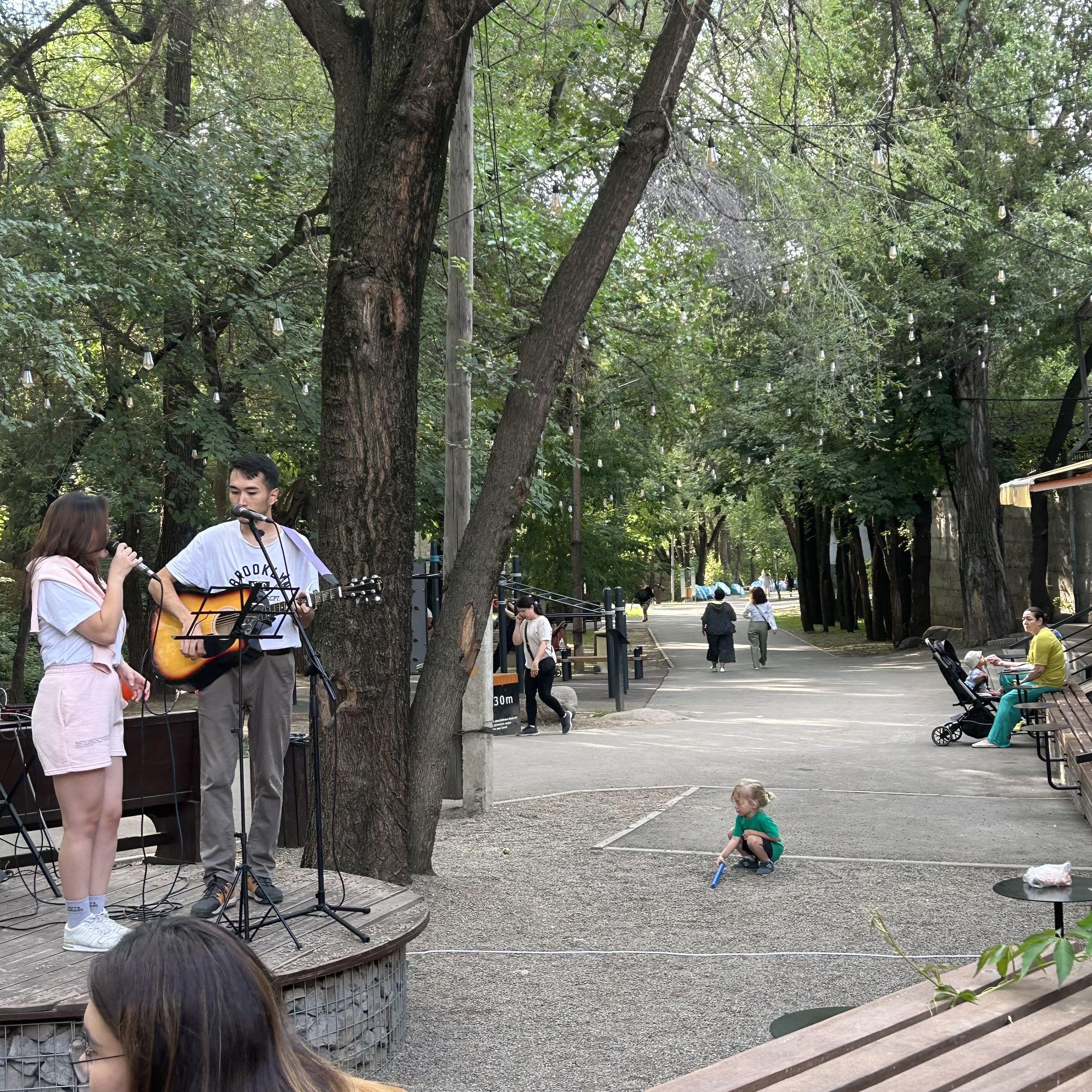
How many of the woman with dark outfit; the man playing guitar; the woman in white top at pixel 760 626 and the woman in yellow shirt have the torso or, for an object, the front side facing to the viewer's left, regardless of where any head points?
1

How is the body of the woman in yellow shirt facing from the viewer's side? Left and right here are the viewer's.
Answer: facing to the left of the viewer

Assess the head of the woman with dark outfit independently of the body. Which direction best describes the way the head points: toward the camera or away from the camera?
away from the camera

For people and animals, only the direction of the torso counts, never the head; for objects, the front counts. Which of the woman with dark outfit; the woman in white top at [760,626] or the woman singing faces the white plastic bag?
the woman singing

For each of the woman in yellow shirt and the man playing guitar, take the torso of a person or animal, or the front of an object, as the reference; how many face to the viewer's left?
1

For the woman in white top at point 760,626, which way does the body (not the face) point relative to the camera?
away from the camera

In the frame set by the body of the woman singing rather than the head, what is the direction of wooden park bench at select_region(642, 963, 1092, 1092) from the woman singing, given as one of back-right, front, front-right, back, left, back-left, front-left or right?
front-right

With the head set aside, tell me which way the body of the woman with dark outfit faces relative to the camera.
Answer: away from the camera

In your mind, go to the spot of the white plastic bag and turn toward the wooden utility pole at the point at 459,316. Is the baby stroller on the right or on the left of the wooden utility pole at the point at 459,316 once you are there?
right

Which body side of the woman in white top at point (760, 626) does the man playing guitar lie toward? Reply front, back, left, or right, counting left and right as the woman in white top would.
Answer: back

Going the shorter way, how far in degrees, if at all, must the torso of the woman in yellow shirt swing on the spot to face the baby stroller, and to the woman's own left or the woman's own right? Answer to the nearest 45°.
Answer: approximately 45° to the woman's own right

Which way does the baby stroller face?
to the viewer's right

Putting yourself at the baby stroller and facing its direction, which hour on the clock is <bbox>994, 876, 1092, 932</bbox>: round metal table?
The round metal table is roughly at 3 o'clock from the baby stroller.

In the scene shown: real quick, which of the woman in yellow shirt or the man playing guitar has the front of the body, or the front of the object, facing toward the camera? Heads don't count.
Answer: the man playing guitar

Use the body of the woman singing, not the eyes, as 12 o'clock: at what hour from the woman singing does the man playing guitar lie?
The man playing guitar is roughly at 11 o'clock from the woman singing.

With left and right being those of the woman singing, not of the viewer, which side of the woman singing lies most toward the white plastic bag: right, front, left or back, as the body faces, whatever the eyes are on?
front

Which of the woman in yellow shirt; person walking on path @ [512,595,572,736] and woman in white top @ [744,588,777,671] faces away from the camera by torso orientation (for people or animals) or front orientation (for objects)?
the woman in white top

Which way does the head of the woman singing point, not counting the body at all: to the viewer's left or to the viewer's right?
to the viewer's right

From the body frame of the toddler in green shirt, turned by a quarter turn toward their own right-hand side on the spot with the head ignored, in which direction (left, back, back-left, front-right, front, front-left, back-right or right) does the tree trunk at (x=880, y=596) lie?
front-right
